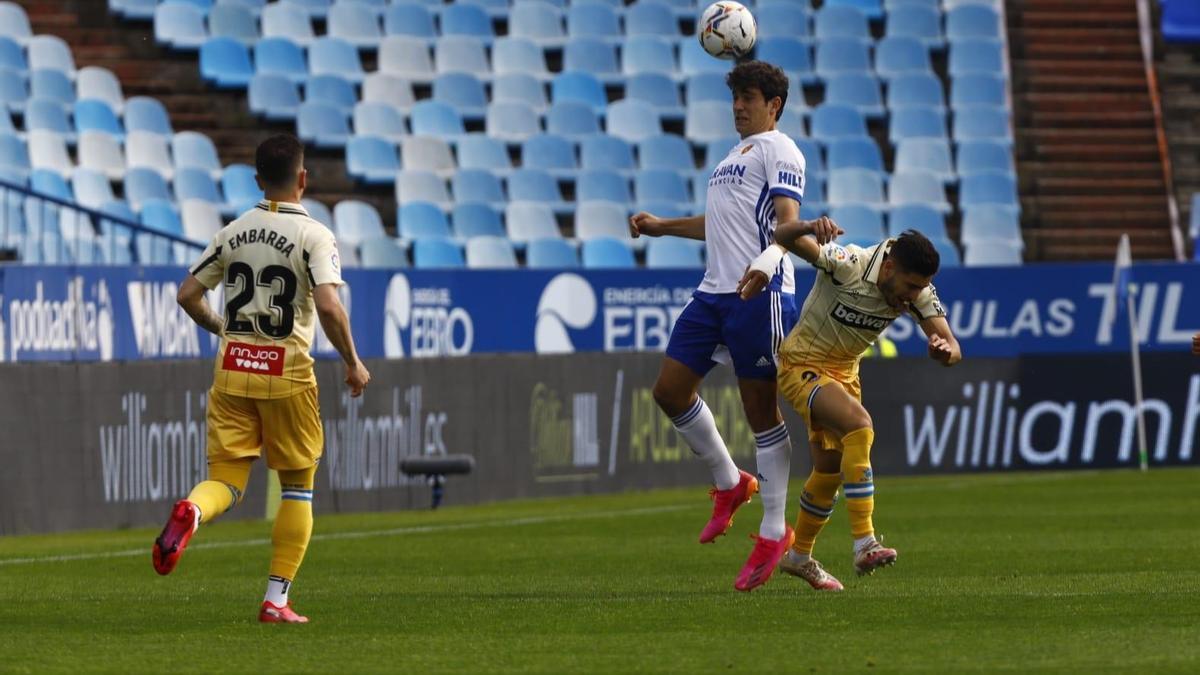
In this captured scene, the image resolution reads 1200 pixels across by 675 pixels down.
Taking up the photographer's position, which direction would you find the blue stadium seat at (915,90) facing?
facing the viewer

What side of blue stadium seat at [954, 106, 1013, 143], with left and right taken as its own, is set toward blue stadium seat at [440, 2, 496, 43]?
right

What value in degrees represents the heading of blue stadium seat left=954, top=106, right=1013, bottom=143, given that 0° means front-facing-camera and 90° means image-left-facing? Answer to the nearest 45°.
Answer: approximately 0°

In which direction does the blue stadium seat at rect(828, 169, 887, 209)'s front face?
toward the camera

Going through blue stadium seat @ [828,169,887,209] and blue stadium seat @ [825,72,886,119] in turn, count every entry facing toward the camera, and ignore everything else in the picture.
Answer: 2

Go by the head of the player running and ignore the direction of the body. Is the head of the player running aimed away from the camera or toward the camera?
away from the camera

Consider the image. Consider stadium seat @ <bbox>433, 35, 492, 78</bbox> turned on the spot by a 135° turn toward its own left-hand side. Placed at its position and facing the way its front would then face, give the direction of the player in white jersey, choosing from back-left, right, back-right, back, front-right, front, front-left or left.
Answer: back-right

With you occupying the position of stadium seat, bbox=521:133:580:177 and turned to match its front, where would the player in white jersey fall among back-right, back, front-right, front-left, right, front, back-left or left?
front

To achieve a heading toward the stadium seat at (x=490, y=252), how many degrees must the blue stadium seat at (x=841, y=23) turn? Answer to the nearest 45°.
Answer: approximately 45° to its right
